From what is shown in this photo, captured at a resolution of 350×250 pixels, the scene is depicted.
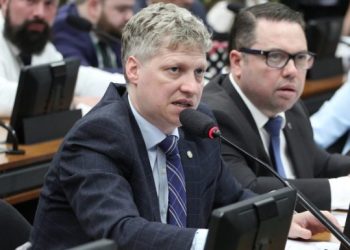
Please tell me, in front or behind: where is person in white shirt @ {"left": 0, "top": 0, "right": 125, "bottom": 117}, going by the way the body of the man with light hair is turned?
behind

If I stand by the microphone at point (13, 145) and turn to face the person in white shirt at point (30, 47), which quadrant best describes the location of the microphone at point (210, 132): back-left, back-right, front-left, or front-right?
back-right

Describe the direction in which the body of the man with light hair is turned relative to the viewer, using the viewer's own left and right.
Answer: facing the viewer and to the right of the viewer

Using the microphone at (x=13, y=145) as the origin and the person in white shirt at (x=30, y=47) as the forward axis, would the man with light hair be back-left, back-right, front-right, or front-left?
back-right

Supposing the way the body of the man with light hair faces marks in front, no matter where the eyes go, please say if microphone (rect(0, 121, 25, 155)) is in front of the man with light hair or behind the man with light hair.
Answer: behind
